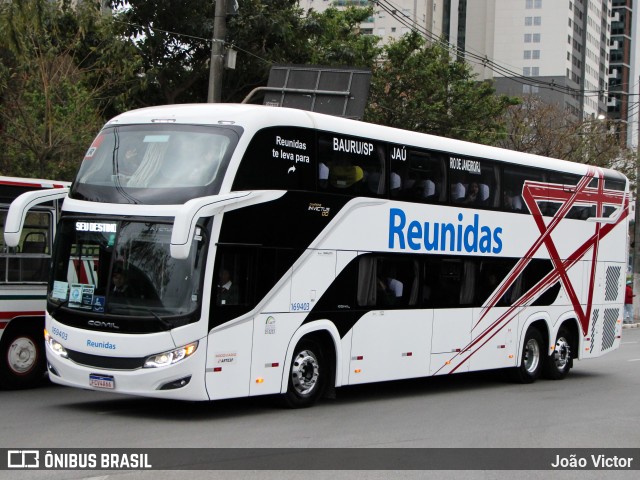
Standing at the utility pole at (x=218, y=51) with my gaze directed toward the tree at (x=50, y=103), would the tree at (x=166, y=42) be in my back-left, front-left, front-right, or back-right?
front-right

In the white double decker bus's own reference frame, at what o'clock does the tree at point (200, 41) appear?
The tree is roughly at 4 o'clock from the white double decker bus.

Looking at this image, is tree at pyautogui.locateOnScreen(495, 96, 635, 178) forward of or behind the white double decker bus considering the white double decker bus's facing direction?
behind

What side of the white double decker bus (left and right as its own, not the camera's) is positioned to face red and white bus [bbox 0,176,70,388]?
right

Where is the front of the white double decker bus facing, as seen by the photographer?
facing the viewer and to the left of the viewer

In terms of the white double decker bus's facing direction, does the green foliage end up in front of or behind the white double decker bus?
behind

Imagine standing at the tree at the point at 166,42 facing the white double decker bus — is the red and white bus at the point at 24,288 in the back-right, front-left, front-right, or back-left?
front-right

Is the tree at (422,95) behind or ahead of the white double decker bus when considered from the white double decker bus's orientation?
behind

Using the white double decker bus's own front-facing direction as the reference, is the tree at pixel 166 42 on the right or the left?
on its right
